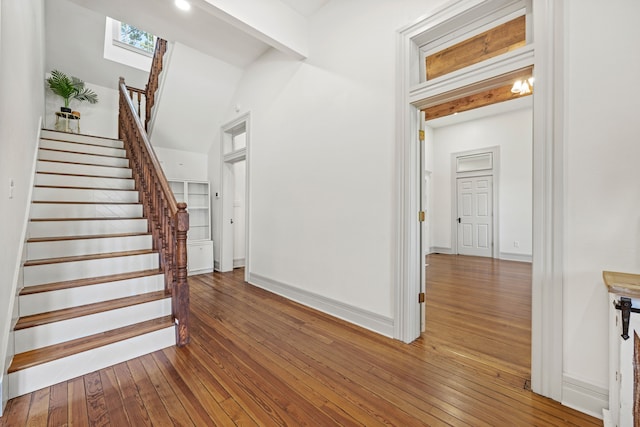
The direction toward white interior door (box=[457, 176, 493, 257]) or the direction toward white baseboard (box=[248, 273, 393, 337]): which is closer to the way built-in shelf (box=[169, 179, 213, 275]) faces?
the white baseboard

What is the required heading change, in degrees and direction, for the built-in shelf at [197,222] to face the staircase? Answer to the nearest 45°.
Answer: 0° — it already faces it

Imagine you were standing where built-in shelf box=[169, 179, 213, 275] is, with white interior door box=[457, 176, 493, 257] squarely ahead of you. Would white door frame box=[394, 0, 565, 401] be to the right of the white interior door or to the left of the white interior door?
right

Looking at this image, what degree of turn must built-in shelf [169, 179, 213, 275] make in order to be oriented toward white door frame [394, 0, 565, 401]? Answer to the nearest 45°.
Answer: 0° — it already faces it

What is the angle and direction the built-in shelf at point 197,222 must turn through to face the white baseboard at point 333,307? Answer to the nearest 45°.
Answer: approximately 45° to its left

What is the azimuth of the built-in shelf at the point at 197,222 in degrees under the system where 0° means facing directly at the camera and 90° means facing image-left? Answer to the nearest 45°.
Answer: approximately 0°

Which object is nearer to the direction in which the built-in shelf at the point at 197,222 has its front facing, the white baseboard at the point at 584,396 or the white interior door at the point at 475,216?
the white baseboard

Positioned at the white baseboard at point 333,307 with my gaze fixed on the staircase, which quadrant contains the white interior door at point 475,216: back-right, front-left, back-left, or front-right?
back-right
